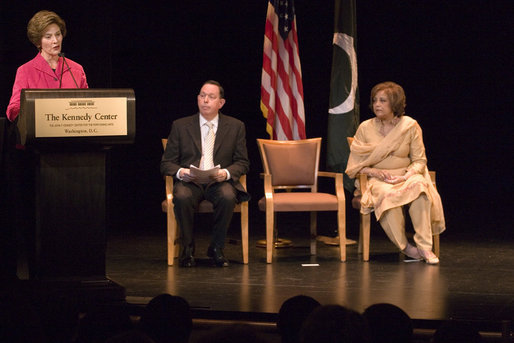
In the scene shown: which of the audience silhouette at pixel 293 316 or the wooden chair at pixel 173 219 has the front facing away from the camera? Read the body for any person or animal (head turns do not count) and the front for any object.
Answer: the audience silhouette

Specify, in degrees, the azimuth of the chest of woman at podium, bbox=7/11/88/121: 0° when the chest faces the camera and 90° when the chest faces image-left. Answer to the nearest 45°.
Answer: approximately 315°

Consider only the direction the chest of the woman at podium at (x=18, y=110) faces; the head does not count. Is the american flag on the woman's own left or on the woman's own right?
on the woman's own left

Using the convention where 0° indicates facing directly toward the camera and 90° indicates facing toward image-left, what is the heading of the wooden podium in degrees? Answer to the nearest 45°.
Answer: approximately 0°

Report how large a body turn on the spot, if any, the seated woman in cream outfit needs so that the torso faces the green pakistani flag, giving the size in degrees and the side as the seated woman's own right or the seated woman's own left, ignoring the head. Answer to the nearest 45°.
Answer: approximately 135° to the seated woman's own right

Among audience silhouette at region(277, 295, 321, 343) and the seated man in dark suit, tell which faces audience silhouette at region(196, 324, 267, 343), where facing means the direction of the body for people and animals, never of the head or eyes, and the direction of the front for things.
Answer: the seated man in dark suit

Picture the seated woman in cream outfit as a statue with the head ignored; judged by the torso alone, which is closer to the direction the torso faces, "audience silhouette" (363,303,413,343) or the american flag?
the audience silhouette

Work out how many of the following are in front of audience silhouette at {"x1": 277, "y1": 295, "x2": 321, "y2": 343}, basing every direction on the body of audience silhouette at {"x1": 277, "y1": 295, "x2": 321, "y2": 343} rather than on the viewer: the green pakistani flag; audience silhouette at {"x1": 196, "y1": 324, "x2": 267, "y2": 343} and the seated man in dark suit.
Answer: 2

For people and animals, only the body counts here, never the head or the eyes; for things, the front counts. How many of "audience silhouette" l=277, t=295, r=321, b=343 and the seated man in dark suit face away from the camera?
1
